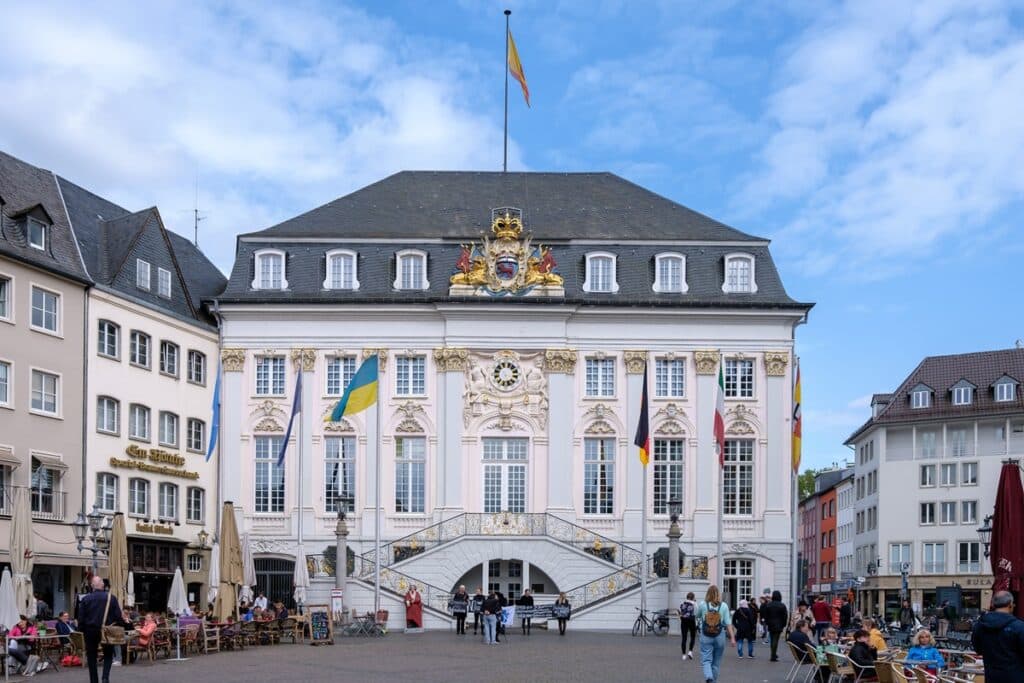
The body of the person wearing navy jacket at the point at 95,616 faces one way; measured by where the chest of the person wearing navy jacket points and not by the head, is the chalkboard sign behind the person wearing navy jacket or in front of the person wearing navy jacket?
in front

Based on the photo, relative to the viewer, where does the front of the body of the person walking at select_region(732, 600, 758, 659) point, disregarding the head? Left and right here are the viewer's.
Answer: facing away from the viewer
